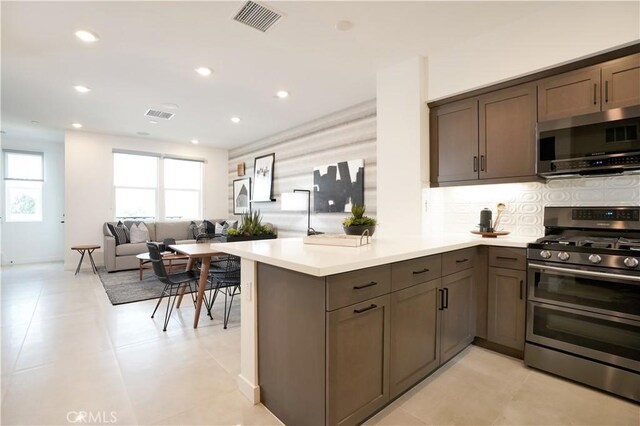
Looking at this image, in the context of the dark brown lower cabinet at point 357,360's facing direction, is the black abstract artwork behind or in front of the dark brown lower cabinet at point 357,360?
behind

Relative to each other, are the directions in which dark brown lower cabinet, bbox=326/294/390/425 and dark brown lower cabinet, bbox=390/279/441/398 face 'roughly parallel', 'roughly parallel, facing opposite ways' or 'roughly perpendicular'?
roughly parallel

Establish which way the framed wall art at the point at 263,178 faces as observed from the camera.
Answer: facing the viewer and to the left of the viewer

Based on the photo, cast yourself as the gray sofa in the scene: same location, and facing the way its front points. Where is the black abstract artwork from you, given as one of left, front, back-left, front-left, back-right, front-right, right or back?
front-left

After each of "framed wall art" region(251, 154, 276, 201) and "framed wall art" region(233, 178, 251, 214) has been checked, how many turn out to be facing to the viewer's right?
0

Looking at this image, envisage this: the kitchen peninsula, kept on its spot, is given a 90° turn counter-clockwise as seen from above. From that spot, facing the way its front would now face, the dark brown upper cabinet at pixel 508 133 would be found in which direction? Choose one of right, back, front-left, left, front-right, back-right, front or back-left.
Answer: front

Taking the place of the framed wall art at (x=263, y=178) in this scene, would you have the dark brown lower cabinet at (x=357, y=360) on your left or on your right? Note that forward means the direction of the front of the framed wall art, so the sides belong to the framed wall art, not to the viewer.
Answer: on your left

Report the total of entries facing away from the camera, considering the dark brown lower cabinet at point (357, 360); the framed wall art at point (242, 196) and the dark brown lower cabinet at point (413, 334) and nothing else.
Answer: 0

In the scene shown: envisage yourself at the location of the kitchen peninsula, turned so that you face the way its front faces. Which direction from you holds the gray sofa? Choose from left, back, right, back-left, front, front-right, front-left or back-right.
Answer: back

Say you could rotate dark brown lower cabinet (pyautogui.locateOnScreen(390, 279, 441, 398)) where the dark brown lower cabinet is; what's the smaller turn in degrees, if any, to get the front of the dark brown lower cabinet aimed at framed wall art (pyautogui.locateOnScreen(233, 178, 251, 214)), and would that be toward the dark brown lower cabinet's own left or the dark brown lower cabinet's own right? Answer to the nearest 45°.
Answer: approximately 180°

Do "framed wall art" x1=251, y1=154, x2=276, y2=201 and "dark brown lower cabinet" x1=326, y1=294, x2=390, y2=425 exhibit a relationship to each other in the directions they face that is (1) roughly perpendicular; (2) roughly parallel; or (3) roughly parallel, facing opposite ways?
roughly perpendicular

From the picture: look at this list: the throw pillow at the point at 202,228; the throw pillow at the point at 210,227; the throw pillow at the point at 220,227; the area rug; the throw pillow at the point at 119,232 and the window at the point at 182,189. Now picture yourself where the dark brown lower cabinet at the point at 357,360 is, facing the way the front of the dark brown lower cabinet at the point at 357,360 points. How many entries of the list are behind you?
6

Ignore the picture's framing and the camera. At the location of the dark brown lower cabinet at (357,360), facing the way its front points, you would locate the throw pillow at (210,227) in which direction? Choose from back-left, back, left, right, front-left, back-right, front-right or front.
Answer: back

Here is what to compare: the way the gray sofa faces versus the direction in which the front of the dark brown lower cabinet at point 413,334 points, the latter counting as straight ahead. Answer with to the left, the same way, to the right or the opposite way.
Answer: the same way

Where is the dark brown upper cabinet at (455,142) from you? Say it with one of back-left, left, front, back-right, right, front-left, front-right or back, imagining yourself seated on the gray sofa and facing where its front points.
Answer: front-left

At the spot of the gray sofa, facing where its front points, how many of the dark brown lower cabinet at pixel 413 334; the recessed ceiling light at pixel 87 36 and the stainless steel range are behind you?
0

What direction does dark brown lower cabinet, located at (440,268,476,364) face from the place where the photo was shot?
facing the viewer and to the right of the viewer

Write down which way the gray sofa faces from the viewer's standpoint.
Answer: facing the viewer

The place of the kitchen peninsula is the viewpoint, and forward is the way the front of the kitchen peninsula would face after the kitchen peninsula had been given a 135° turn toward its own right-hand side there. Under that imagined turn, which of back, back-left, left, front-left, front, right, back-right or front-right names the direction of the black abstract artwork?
right
